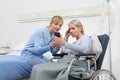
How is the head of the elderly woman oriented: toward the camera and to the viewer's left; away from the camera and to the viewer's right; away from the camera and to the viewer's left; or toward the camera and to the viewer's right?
toward the camera and to the viewer's left

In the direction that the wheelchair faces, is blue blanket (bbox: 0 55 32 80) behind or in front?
in front

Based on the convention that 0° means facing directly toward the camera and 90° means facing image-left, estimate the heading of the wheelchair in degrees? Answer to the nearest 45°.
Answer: approximately 90°
